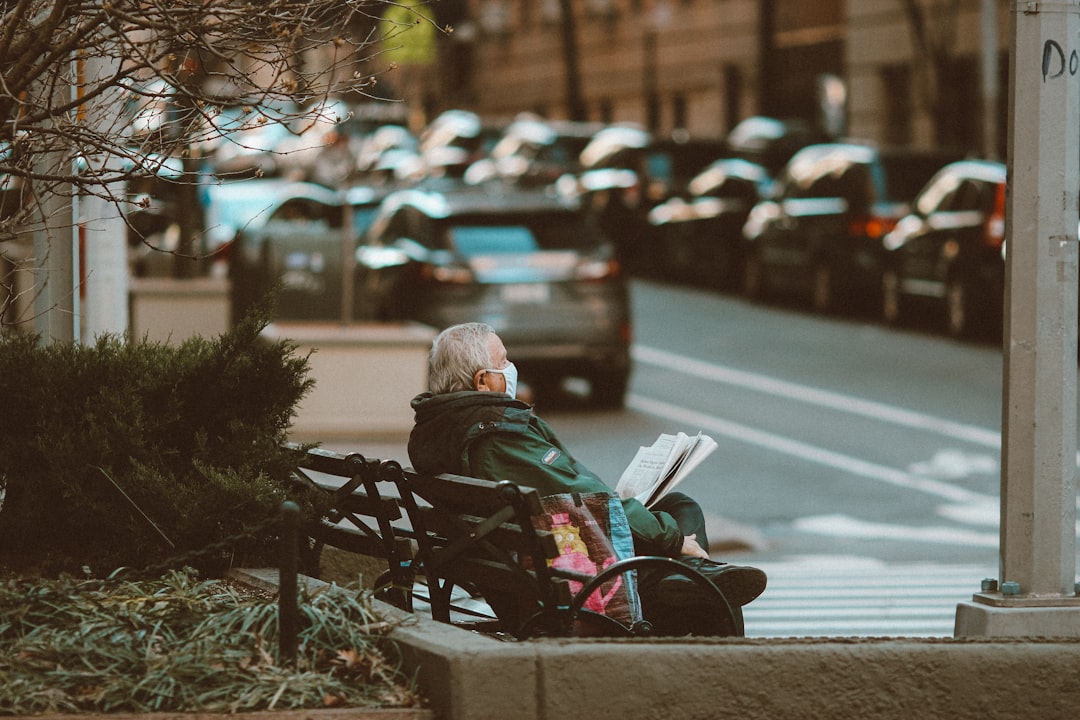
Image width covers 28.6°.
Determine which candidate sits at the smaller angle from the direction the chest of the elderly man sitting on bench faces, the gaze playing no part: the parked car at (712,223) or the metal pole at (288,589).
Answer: the parked car

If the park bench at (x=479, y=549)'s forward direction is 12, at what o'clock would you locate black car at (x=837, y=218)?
The black car is roughly at 11 o'clock from the park bench.

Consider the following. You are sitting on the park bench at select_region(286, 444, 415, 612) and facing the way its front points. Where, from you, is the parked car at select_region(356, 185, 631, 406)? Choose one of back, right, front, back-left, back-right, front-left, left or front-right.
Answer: front-left

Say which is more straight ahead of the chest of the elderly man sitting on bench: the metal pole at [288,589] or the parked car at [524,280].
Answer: the parked car

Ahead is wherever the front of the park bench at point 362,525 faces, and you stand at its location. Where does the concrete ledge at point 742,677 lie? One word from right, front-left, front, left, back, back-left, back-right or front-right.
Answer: right

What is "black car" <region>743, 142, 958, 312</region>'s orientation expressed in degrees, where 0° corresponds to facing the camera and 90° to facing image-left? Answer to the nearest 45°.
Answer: approximately 135°

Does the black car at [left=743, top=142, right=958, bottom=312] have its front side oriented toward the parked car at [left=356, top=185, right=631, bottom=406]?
no

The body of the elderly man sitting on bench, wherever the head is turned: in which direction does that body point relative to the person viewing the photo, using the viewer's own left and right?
facing away from the viewer and to the right of the viewer

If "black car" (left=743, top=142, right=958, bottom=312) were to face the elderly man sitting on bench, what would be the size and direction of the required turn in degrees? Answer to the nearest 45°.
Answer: approximately 135° to its left

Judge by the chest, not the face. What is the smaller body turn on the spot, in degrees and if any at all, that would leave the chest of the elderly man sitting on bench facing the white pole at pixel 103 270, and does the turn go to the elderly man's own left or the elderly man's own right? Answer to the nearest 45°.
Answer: approximately 90° to the elderly man's own left

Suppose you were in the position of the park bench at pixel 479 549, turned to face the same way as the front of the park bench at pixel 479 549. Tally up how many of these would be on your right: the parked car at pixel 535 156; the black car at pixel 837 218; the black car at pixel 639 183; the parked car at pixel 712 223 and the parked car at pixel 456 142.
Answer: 0

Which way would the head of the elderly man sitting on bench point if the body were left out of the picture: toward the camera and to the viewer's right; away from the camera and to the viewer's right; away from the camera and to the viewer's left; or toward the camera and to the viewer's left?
away from the camera and to the viewer's right

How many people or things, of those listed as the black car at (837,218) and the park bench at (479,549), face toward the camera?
0

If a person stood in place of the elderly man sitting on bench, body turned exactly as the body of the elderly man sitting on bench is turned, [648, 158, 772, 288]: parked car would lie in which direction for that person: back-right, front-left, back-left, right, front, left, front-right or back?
front-left

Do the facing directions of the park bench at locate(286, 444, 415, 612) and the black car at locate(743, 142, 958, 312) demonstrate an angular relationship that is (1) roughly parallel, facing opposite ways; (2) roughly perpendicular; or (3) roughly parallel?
roughly perpendicular

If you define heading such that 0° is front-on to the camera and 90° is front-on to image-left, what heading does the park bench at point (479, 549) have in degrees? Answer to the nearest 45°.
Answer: approximately 225°

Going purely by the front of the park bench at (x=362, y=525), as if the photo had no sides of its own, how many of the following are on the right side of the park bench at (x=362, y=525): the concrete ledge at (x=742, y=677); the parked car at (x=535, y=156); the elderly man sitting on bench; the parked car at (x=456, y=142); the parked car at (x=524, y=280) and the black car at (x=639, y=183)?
2

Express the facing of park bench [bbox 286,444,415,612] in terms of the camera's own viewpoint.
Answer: facing away from the viewer and to the right of the viewer

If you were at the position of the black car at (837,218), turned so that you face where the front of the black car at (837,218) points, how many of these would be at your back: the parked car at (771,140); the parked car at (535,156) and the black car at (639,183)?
0

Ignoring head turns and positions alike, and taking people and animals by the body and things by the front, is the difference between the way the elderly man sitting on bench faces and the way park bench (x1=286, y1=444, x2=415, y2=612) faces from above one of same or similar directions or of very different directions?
same or similar directions

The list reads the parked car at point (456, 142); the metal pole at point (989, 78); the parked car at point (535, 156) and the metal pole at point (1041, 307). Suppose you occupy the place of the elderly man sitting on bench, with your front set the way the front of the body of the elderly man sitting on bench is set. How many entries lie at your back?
0
